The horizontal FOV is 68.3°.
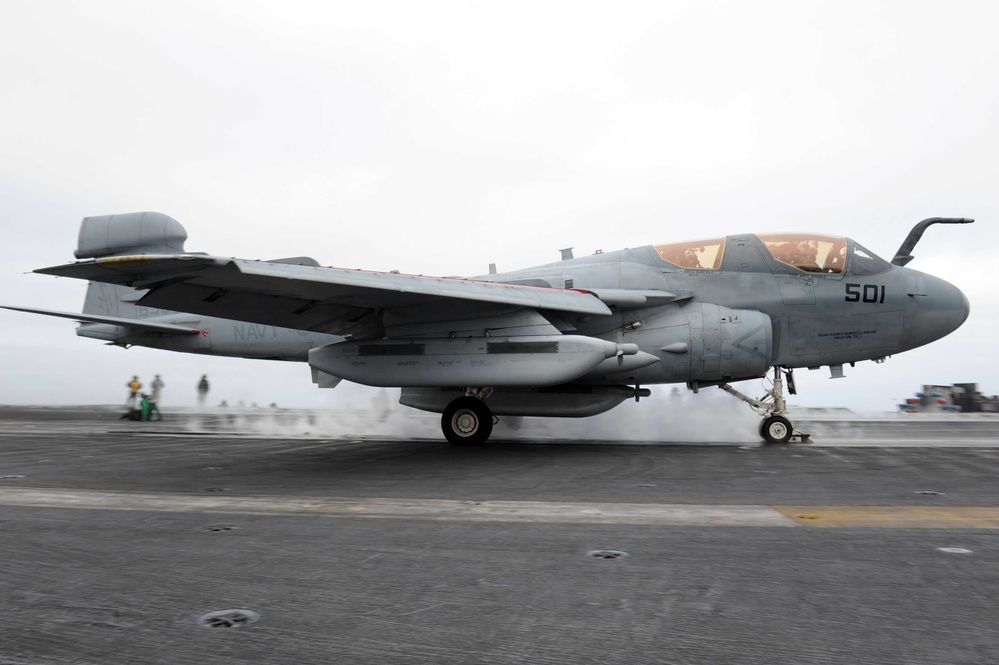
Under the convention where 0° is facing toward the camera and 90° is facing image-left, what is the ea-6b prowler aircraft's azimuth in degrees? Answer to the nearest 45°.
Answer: approximately 270°
